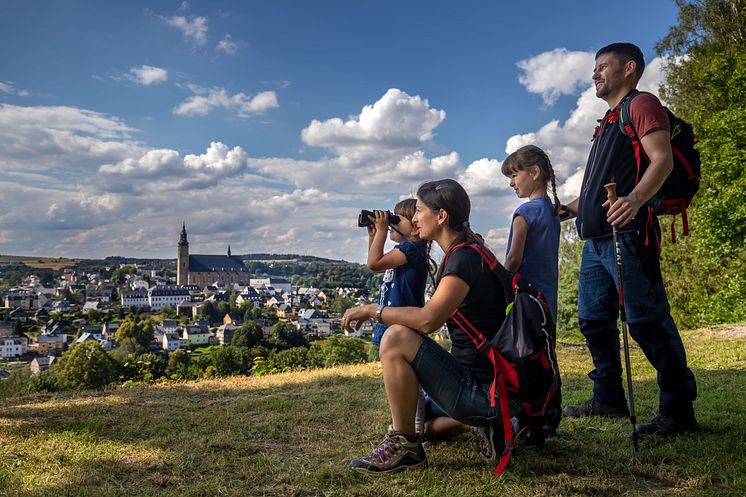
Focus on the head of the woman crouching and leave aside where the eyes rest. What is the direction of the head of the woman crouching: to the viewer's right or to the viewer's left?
to the viewer's left

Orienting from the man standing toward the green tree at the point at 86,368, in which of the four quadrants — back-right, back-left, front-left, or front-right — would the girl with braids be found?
front-left

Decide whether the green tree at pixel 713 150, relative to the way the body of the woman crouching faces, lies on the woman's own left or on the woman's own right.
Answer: on the woman's own right

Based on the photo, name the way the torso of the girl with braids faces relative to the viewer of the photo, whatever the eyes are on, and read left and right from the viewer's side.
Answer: facing away from the viewer and to the left of the viewer

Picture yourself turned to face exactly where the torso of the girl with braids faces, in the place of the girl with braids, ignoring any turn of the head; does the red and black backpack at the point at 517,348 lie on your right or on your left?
on your left

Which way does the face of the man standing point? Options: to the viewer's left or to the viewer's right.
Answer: to the viewer's left

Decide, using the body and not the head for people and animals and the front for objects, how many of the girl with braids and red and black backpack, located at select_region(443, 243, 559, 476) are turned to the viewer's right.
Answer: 1

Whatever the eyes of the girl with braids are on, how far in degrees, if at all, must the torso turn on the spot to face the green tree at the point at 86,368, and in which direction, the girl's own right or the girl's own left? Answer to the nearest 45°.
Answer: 0° — they already face it

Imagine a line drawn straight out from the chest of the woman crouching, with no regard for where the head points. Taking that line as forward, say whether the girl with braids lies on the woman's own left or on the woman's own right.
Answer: on the woman's own right

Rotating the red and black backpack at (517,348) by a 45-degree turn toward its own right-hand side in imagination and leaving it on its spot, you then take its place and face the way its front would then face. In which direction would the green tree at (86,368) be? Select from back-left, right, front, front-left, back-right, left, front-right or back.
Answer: back

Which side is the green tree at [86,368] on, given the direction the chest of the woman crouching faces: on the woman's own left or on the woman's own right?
on the woman's own right

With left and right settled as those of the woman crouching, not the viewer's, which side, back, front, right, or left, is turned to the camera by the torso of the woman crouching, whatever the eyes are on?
left

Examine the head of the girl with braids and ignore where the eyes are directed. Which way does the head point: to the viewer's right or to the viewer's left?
to the viewer's left

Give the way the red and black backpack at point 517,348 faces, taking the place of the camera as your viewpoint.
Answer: facing to the right of the viewer
